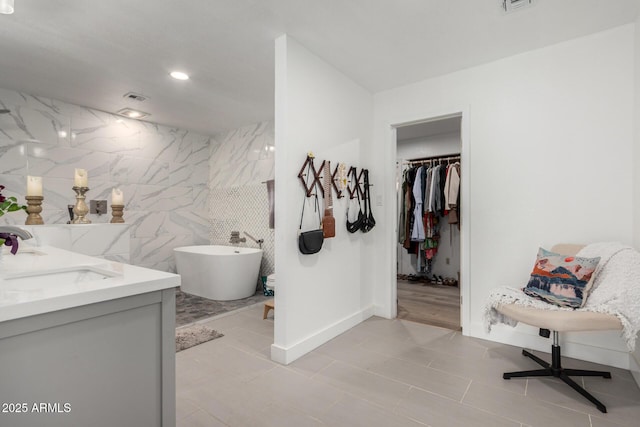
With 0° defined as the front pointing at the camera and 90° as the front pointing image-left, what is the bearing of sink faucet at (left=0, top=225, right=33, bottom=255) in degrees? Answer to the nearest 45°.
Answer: approximately 270°

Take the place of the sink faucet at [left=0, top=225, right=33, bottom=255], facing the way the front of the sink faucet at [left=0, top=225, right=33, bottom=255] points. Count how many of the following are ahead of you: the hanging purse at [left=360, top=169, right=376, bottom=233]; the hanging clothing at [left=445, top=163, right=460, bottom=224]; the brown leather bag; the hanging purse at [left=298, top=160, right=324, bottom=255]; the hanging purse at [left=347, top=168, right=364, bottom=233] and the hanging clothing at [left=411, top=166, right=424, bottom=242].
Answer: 6

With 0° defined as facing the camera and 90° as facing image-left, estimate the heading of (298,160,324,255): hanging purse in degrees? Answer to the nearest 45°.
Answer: approximately 315°

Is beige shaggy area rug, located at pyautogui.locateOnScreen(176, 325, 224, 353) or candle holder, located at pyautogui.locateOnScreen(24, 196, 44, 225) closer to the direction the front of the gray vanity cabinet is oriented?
the beige shaggy area rug

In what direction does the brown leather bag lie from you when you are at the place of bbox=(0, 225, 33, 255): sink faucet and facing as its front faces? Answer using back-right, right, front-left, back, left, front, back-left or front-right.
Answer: front

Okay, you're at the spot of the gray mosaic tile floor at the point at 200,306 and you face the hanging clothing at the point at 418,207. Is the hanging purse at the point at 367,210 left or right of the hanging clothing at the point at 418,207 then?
right

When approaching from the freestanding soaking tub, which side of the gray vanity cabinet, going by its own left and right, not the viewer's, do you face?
front

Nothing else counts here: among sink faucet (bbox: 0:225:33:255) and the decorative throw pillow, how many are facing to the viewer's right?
1

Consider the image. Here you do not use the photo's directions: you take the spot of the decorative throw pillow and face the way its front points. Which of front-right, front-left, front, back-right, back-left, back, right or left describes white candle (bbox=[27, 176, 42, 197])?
front

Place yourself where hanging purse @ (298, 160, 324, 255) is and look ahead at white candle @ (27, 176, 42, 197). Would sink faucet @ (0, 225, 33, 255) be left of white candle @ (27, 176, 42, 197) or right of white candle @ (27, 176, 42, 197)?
left

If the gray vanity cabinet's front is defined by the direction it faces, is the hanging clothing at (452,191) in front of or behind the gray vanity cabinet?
in front
